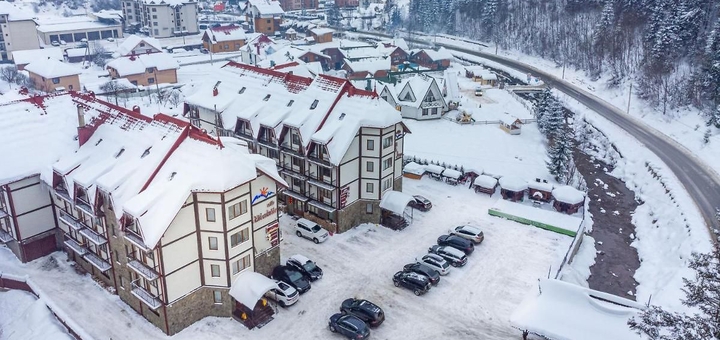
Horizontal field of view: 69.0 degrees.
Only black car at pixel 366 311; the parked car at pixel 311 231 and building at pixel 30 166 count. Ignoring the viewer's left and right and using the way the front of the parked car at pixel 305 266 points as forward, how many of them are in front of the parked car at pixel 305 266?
1

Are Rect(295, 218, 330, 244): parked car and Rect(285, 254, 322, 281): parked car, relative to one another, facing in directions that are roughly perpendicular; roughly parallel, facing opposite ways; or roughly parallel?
roughly parallel

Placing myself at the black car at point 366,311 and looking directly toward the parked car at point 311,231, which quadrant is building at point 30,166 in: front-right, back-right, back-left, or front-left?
front-left
